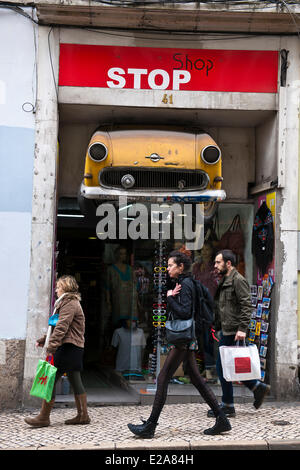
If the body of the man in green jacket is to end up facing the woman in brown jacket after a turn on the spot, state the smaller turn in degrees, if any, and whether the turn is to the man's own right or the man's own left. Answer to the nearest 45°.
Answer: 0° — they already face them

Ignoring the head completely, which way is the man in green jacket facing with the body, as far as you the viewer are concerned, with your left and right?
facing to the left of the viewer

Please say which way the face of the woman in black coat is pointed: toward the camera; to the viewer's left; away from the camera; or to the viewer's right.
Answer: to the viewer's left

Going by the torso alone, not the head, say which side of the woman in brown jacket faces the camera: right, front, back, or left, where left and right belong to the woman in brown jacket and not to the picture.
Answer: left
